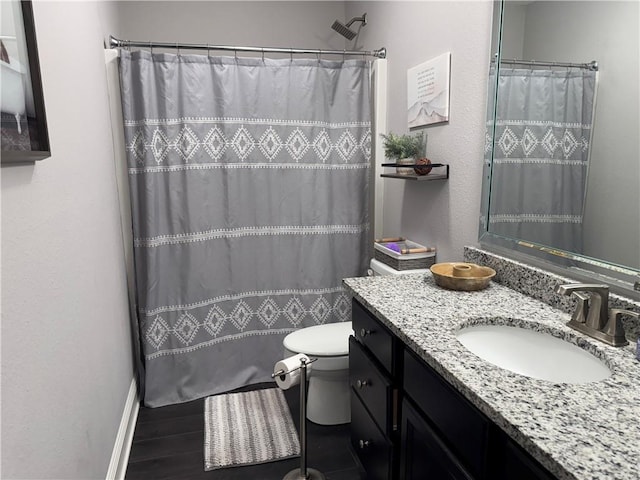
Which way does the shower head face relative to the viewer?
to the viewer's left

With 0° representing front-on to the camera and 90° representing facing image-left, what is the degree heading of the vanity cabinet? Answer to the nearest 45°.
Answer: approximately 45°

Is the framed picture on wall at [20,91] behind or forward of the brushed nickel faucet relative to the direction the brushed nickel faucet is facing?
forward

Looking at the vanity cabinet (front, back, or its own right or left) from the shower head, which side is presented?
right

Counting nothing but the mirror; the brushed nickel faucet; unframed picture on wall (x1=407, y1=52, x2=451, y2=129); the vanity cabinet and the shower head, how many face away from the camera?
0

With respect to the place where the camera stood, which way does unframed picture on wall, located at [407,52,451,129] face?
facing the viewer and to the left of the viewer

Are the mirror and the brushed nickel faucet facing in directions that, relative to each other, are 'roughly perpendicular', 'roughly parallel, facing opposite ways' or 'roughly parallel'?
roughly parallel

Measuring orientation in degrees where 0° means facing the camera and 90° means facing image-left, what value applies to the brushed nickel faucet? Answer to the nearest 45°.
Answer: approximately 45°

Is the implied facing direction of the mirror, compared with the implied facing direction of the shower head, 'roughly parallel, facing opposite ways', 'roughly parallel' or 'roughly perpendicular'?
roughly parallel

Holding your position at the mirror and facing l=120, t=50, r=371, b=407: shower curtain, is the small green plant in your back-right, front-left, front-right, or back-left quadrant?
front-right

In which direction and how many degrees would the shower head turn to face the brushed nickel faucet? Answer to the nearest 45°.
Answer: approximately 90° to its left

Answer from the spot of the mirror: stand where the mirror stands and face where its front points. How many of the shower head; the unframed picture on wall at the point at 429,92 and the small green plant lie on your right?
3
